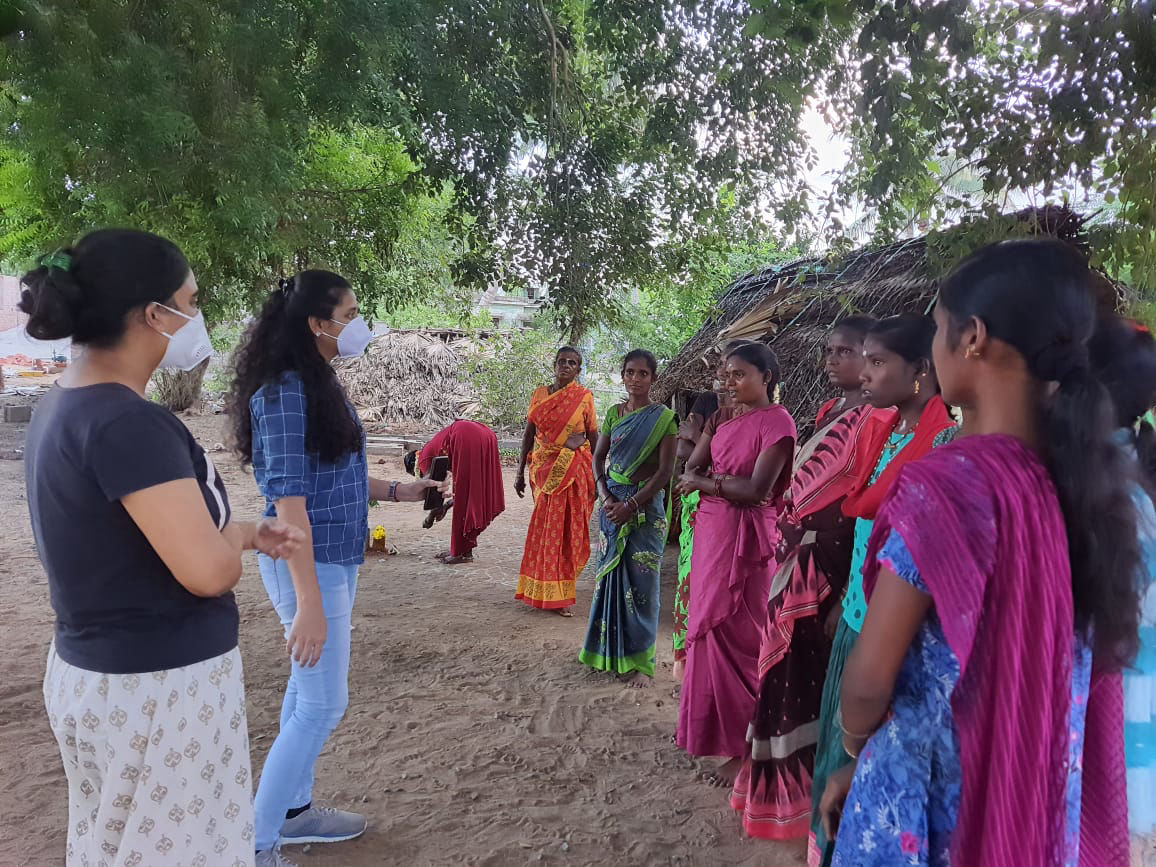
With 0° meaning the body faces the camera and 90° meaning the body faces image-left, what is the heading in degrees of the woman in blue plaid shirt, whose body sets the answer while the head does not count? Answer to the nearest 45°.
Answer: approximately 270°

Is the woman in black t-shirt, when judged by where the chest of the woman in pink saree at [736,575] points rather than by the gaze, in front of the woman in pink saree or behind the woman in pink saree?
in front

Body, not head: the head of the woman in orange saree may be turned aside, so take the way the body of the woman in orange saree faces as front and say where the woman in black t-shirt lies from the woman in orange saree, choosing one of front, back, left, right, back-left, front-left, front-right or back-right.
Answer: front

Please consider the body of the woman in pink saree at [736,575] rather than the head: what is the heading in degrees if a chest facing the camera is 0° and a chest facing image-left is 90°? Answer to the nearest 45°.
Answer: approximately 45°

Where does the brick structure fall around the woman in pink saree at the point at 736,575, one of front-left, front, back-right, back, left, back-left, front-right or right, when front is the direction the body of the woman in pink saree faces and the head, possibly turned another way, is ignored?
right

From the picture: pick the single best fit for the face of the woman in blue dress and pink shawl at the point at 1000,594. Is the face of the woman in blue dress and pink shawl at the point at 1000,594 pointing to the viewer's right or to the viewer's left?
to the viewer's left

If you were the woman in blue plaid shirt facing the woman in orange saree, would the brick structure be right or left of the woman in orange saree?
left

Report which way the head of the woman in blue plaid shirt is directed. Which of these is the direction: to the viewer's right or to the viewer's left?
to the viewer's right

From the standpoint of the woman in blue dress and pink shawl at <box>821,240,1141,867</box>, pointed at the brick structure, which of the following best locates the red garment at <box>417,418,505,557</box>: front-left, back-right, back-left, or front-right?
front-right

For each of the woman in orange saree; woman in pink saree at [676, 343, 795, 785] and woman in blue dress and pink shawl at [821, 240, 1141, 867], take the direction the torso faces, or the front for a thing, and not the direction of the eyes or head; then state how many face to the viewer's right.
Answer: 0

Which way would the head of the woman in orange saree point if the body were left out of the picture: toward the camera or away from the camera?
toward the camera

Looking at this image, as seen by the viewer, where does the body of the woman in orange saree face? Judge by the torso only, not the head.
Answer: toward the camera
